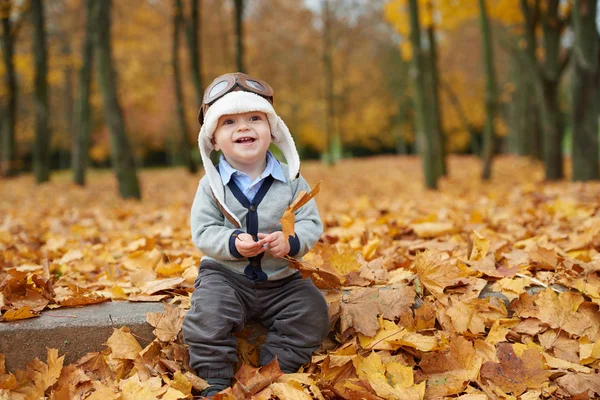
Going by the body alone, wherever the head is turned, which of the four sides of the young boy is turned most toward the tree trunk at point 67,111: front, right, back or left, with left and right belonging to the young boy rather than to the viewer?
back

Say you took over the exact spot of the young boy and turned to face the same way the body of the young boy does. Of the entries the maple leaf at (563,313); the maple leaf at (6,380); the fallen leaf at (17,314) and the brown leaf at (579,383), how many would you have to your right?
2

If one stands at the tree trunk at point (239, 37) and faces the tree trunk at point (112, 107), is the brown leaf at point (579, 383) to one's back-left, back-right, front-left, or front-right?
front-left

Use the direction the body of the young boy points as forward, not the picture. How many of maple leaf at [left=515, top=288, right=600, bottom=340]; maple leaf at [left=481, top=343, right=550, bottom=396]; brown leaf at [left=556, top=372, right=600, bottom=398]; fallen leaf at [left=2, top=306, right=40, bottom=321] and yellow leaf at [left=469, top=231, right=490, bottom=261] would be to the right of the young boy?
1

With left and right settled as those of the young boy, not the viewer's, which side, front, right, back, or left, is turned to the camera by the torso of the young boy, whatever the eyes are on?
front

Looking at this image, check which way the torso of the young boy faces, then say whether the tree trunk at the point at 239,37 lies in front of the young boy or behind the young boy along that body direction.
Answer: behind

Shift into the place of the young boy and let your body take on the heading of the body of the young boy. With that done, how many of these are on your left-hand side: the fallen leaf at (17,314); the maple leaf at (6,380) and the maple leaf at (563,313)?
1

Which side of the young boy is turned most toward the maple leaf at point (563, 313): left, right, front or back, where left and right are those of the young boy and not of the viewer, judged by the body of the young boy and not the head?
left

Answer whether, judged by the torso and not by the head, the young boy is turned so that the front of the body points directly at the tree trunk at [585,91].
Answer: no

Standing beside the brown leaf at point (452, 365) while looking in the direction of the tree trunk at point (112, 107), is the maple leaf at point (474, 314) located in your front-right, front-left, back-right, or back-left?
front-right

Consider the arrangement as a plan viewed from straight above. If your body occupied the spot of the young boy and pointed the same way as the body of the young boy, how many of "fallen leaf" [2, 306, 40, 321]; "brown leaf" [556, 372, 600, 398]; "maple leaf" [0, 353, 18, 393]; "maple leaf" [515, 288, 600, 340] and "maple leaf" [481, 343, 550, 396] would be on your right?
2

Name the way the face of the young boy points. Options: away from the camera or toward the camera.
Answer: toward the camera
